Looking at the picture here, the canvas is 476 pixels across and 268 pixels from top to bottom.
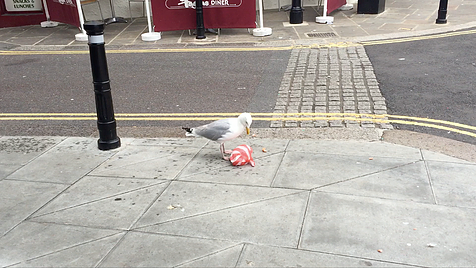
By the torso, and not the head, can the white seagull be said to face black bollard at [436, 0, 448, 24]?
no

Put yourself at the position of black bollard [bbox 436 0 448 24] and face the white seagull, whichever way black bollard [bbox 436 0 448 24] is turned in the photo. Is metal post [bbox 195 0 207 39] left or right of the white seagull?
right

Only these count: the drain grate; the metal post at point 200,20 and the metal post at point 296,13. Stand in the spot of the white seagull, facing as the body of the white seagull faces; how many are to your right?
0

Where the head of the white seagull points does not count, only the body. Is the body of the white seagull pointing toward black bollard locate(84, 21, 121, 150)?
no

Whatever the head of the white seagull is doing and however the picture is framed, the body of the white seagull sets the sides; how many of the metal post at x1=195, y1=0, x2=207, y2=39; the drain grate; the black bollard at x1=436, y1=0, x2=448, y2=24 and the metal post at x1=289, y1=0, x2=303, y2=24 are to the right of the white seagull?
0

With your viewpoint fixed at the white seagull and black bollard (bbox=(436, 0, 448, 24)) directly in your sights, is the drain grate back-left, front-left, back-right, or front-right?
front-left

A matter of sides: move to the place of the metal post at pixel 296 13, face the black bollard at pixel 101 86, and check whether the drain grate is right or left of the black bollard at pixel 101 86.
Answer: left

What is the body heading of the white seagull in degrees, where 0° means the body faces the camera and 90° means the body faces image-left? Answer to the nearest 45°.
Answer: approximately 270°

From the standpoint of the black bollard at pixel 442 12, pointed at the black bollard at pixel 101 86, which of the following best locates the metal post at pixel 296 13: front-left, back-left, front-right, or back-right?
front-right

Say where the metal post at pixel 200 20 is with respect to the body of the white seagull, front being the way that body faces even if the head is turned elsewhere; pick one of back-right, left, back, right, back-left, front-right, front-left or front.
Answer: left

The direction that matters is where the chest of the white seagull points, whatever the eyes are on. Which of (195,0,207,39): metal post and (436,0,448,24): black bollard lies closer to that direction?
the black bollard

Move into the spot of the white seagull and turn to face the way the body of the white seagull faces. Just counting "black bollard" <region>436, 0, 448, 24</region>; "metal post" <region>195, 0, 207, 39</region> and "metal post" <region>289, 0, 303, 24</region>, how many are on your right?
0

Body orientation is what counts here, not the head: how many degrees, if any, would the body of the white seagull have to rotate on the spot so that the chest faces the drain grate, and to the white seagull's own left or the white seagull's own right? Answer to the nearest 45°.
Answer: approximately 90° to the white seagull's own left

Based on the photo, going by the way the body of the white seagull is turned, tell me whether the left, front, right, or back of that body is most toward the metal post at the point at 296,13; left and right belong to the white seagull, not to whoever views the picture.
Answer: left

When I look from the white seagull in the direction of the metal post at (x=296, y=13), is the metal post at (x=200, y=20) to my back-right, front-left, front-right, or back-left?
front-left
